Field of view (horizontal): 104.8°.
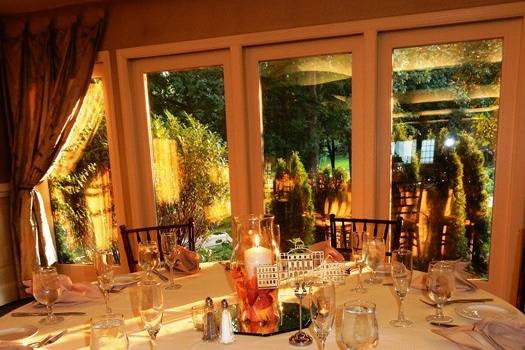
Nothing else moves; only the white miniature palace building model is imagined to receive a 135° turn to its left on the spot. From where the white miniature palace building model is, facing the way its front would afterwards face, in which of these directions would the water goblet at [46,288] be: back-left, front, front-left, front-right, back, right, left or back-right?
back-left

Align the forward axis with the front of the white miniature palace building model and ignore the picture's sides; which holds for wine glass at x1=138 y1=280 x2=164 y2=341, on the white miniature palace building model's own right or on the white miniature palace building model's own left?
on the white miniature palace building model's own right

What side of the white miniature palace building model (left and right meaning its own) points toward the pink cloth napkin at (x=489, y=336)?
left

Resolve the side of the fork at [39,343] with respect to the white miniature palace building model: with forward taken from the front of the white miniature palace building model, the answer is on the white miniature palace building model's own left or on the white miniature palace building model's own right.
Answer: on the white miniature palace building model's own right

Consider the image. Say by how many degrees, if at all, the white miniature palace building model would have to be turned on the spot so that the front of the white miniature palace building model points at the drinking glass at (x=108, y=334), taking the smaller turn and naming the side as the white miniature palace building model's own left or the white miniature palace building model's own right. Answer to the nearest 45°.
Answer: approximately 45° to the white miniature palace building model's own right

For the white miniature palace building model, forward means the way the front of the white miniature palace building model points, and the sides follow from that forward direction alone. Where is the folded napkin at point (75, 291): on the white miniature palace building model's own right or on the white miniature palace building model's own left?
on the white miniature palace building model's own right

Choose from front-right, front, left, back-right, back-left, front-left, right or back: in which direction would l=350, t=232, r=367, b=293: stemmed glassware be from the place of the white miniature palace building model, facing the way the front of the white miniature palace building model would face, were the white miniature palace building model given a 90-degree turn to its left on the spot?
front-left

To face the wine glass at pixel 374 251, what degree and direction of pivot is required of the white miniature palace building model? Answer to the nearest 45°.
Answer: approximately 135° to its left

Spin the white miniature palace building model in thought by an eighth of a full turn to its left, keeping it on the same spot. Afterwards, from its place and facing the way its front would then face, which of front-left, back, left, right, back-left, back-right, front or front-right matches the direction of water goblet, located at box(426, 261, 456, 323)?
front-left

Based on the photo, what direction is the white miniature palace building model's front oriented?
toward the camera
